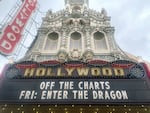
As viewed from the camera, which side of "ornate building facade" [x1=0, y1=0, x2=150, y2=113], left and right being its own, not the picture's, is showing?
front
